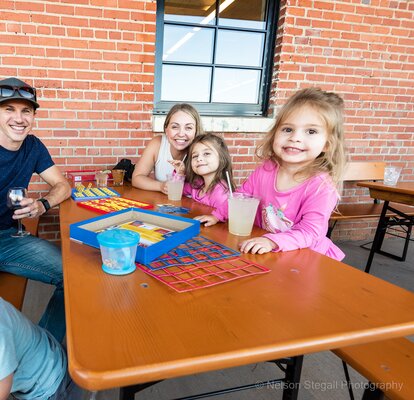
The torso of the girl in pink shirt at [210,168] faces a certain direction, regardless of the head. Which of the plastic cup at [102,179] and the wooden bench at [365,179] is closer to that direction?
the plastic cup

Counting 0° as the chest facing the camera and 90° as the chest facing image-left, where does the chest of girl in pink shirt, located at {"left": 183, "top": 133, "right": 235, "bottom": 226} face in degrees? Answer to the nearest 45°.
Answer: approximately 45°

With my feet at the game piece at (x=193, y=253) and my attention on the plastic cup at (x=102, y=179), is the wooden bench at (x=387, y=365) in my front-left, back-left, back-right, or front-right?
back-right
